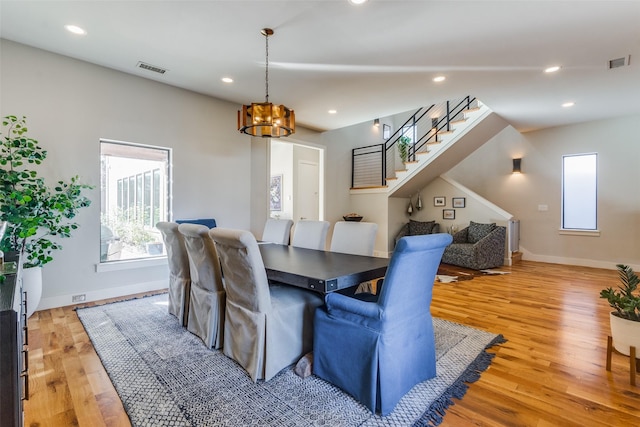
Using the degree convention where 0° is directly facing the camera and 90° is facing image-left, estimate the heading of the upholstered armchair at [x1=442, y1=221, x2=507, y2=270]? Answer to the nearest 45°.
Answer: approximately 45°

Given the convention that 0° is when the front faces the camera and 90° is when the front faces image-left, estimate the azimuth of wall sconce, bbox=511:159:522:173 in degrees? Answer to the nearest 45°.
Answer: approximately 0°

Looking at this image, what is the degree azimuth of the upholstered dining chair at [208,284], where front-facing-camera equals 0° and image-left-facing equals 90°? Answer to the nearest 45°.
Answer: approximately 225°

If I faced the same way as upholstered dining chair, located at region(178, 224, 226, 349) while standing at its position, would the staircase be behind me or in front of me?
in front

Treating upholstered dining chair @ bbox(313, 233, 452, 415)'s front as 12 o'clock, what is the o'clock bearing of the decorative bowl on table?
The decorative bowl on table is roughly at 1 o'clock from the upholstered dining chair.

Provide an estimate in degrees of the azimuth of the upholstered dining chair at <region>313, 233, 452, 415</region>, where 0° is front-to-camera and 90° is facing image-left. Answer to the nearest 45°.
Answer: approximately 135°

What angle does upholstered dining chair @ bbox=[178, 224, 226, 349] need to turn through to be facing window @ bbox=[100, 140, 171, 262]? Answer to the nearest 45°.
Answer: approximately 90° to its left

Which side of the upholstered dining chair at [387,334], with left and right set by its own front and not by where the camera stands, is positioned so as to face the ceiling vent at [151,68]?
front

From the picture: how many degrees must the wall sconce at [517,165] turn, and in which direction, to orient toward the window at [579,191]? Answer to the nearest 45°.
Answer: approximately 90° to its left

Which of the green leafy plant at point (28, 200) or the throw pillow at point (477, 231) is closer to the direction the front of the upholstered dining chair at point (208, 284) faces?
the throw pillow

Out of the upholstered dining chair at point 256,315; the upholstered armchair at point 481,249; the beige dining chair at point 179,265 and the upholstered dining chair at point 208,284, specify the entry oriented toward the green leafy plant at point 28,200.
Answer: the upholstered armchair
